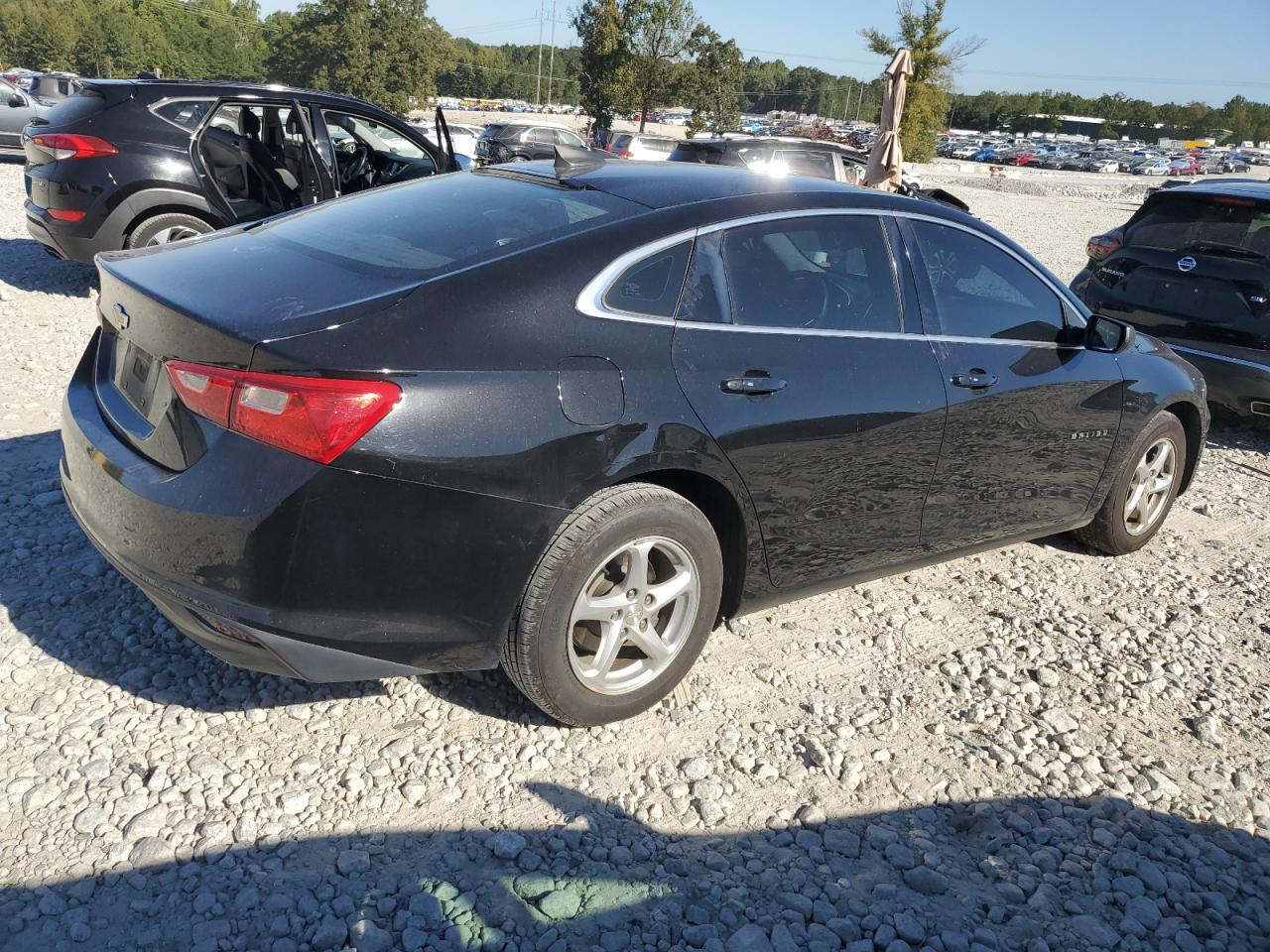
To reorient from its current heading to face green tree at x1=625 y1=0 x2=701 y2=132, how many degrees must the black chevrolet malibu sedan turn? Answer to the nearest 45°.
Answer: approximately 45° to its left

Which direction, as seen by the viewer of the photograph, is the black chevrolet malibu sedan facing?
facing away from the viewer and to the right of the viewer

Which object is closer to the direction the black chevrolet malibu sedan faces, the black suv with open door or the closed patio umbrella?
the closed patio umbrella

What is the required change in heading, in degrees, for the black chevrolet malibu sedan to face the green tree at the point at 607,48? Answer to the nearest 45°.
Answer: approximately 45° to its left

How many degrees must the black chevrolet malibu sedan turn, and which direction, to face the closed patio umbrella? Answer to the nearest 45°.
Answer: approximately 45° to its left

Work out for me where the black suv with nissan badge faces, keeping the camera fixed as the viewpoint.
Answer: facing away from the viewer and to the right of the viewer

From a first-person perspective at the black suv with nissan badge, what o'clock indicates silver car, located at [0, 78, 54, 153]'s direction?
The silver car is roughly at 8 o'clock from the black suv with nissan badge.

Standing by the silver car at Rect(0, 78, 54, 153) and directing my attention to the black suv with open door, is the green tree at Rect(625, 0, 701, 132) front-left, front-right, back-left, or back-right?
back-left
